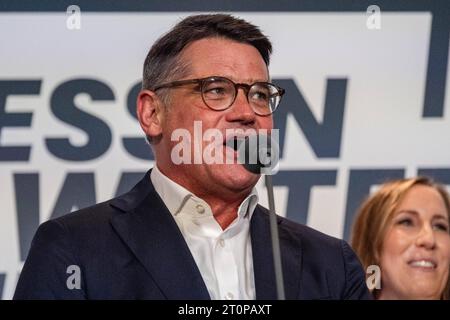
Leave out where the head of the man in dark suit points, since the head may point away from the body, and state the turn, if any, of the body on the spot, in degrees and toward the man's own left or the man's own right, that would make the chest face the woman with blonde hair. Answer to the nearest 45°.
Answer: approximately 90° to the man's own left

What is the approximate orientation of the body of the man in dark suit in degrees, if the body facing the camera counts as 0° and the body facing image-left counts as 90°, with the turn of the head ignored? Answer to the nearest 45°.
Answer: approximately 315°

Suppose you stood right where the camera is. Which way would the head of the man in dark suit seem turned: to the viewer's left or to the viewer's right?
to the viewer's right

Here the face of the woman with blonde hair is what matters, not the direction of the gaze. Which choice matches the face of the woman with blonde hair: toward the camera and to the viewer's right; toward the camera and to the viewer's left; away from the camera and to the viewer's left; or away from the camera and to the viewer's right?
toward the camera and to the viewer's right
